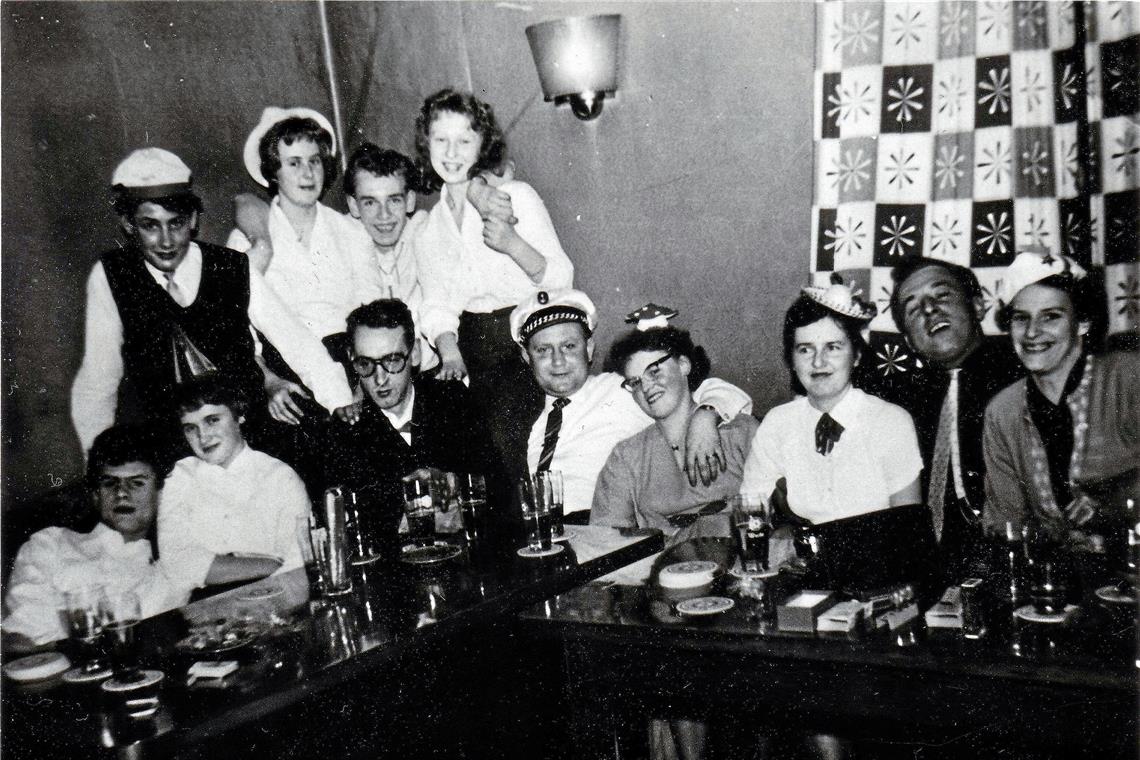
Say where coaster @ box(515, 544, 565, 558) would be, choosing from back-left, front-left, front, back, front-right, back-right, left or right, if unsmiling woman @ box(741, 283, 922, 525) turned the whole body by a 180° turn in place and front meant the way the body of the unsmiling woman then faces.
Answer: back-left

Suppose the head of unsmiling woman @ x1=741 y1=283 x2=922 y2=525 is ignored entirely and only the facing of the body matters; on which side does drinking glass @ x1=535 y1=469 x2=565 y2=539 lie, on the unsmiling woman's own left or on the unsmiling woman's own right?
on the unsmiling woman's own right

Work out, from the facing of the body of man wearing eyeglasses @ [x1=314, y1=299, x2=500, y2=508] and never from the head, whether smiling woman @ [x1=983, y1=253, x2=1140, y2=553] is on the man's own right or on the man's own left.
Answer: on the man's own left

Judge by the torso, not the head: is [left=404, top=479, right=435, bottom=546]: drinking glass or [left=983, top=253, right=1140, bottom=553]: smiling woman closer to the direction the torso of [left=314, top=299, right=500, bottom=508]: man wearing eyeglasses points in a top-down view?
the drinking glass

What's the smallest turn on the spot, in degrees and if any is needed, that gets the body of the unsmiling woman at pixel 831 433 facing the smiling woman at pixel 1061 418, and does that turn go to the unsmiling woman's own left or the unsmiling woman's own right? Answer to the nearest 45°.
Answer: approximately 90° to the unsmiling woman's own left

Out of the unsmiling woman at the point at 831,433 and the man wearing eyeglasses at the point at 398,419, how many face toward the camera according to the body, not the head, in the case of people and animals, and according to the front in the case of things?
2

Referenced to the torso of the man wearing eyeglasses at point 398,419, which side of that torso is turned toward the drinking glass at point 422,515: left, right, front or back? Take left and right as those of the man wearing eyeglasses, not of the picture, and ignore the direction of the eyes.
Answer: front

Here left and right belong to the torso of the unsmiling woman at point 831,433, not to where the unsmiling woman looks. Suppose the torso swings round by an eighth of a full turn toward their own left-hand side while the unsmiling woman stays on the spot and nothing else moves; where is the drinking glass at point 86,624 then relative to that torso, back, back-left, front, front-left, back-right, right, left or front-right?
right

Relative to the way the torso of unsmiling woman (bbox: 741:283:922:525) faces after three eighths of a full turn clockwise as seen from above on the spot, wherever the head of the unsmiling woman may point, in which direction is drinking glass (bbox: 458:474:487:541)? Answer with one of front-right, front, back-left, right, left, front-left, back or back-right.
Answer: front-left

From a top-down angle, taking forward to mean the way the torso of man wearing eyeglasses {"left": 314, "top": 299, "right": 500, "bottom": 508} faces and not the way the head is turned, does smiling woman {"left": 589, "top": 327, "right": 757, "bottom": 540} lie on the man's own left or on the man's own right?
on the man's own left

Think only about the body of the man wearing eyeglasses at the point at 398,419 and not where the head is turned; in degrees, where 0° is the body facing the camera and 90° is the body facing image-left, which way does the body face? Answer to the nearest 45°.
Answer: approximately 0°

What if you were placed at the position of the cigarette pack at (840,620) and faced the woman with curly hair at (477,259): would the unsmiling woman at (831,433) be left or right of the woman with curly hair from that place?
right
